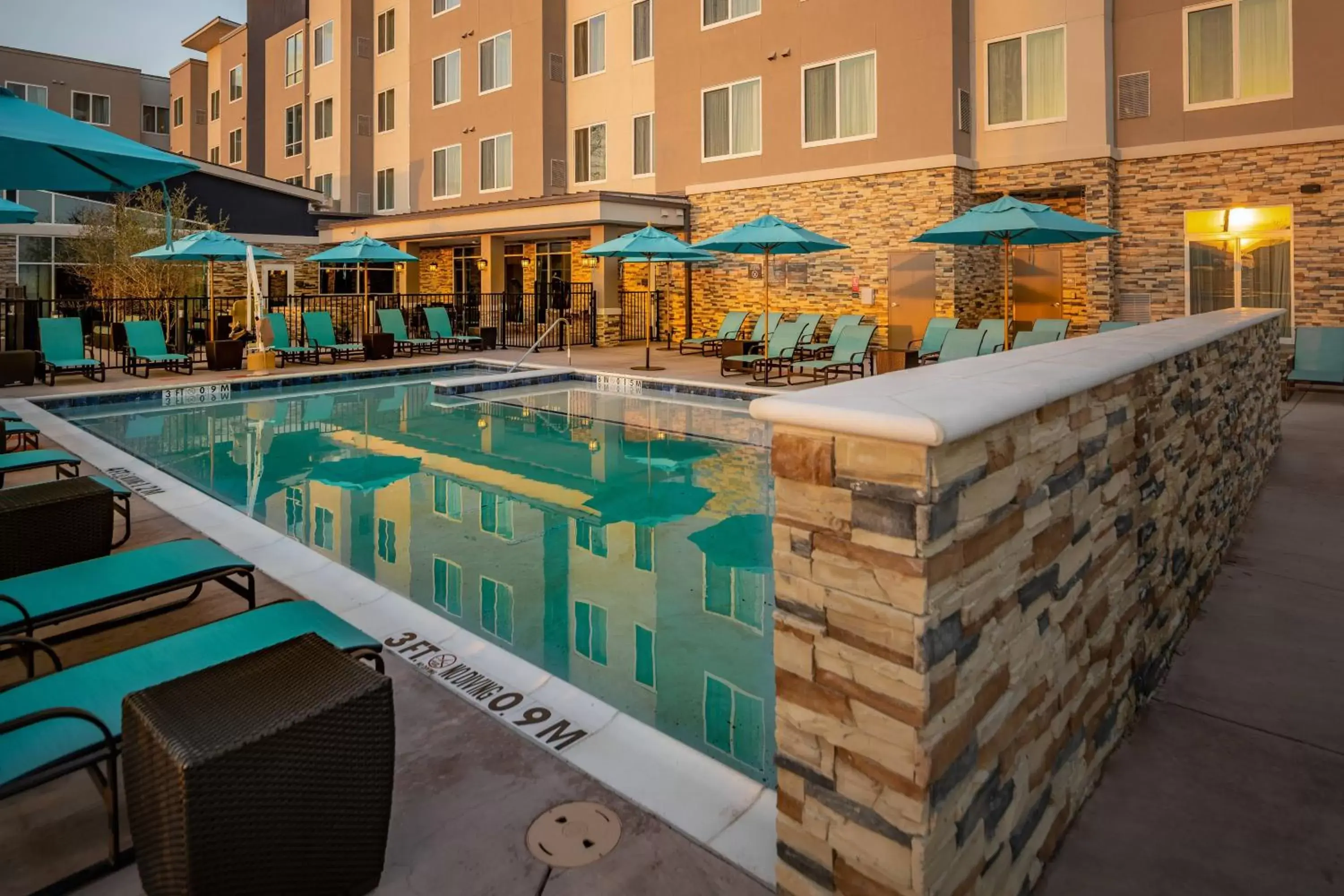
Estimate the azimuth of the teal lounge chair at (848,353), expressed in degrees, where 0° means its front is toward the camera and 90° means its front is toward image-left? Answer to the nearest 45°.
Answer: approximately 45°

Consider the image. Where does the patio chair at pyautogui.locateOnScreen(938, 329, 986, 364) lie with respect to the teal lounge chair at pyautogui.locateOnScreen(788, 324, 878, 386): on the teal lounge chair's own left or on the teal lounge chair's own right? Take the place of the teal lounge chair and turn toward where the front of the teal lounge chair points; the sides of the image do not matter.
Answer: on the teal lounge chair's own left

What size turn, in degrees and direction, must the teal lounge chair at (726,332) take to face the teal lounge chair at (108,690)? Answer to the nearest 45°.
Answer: approximately 45° to its left

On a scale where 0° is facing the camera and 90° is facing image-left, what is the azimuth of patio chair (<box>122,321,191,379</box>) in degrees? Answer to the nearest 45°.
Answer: approximately 315°

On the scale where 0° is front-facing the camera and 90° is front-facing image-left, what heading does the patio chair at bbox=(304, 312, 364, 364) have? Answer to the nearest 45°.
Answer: approximately 315°

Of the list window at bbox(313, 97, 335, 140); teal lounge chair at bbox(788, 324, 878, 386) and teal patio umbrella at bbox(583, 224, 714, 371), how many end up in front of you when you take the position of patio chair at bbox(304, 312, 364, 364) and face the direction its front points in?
2

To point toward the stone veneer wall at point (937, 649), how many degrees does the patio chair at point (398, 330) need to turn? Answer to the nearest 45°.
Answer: approximately 45° to its right

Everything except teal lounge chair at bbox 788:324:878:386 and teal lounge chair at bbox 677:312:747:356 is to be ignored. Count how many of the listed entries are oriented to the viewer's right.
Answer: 0

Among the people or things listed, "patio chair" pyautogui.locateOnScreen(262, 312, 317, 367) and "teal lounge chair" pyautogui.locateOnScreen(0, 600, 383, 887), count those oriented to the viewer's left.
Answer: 0

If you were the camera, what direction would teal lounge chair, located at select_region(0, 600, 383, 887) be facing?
facing away from the viewer and to the right of the viewer

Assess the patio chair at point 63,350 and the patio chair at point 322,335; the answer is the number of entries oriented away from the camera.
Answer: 0

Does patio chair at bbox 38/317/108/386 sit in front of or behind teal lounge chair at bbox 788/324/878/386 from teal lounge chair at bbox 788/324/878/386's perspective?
in front

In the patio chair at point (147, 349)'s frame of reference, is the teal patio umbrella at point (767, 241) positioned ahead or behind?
ahead

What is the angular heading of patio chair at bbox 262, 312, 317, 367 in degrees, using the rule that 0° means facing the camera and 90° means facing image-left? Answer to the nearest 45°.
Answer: approximately 315°
